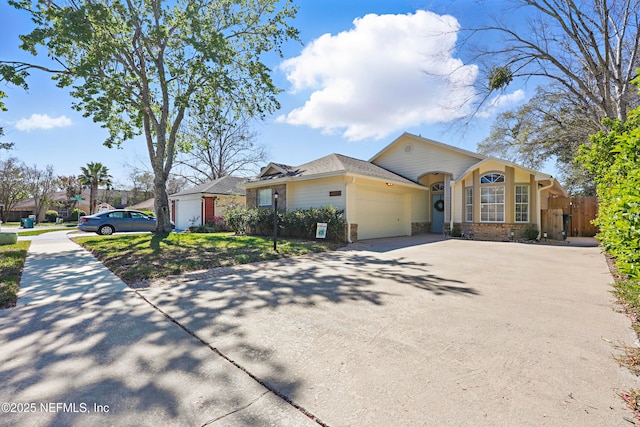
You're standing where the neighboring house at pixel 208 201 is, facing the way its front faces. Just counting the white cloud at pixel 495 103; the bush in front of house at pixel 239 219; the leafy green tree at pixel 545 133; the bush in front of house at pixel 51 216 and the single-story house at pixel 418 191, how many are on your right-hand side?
1

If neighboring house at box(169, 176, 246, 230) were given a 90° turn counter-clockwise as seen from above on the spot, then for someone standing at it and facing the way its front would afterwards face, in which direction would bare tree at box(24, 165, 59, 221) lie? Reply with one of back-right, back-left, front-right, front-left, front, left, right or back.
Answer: back

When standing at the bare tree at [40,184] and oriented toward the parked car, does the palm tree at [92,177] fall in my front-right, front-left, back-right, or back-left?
front-left

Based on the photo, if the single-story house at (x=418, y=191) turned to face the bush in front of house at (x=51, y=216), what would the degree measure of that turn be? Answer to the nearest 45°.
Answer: approximately 45° to its right

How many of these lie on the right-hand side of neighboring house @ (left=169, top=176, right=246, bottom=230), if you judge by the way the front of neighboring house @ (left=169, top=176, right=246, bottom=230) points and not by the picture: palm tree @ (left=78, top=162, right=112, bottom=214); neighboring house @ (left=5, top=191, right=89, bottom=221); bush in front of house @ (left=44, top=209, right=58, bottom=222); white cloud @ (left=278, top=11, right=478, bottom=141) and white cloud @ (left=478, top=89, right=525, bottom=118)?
3

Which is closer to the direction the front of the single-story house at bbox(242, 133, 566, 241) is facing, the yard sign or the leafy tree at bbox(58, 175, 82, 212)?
the yard sign

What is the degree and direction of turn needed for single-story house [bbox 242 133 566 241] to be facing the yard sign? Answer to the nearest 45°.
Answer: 0° — it already faces it

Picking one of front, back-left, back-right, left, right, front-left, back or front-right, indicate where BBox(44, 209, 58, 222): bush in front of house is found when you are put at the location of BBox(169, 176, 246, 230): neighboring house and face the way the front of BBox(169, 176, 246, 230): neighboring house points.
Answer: right

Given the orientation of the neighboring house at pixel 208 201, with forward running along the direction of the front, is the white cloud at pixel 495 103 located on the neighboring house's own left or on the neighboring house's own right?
on the neighboring house's own left

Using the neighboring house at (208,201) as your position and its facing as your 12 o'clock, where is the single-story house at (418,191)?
The single-story house is roughly at 9 o'clock from the neighboring house.

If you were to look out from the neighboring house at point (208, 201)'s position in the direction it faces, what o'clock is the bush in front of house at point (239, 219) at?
The bush in front of house is roughly at 10 o'clock from the neighboring house.

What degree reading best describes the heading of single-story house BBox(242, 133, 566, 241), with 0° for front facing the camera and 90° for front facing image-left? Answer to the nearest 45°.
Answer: approximately 45°

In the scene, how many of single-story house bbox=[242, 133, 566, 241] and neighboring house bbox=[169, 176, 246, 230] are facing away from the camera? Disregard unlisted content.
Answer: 0

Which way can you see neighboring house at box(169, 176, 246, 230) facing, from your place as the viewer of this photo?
facing the viewer and to the left of the viewer

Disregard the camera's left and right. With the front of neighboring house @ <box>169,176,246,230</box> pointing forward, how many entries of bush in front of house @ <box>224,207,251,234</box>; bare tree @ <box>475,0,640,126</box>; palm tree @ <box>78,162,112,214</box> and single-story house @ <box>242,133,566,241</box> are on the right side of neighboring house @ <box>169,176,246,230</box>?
1
